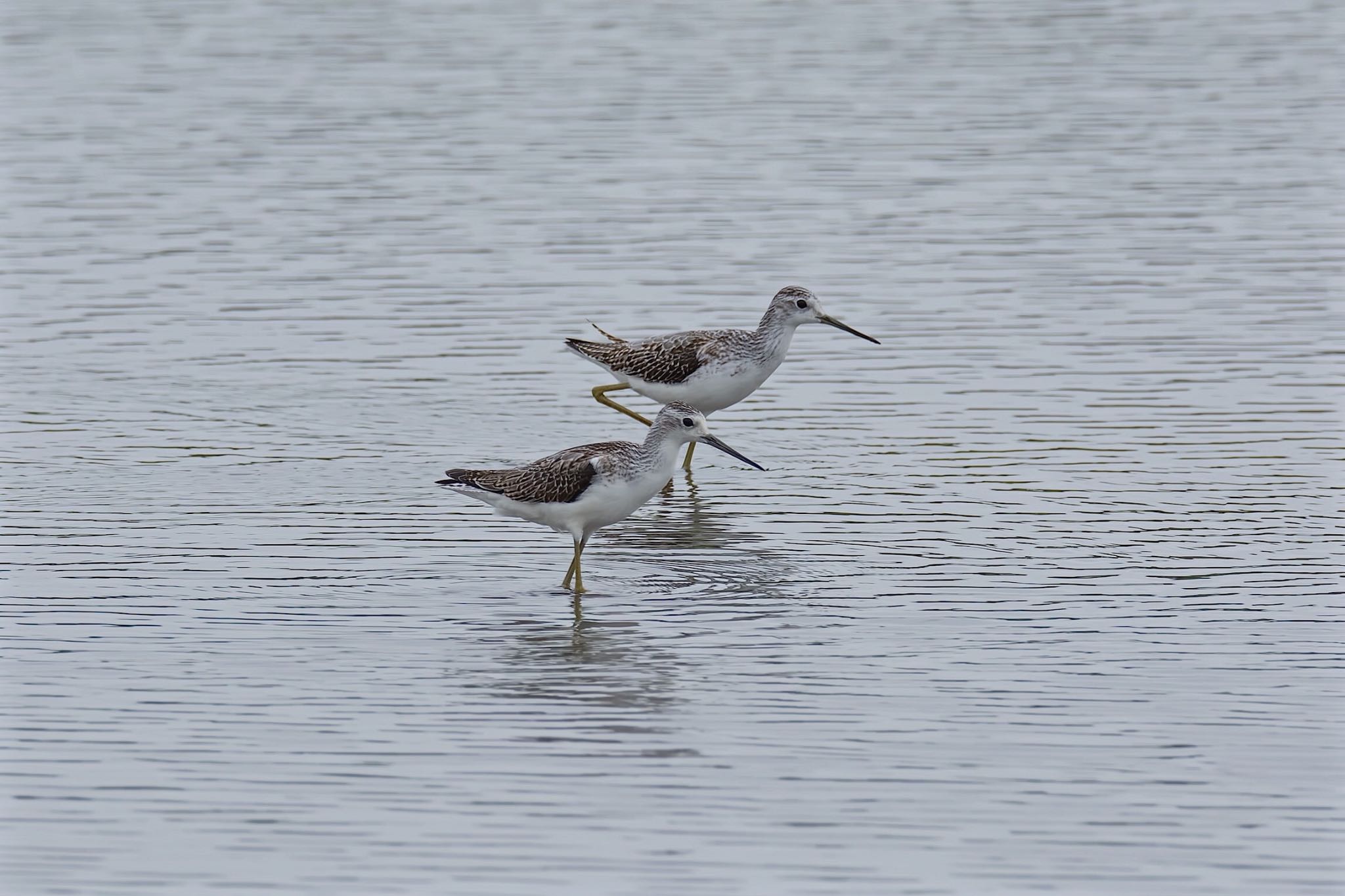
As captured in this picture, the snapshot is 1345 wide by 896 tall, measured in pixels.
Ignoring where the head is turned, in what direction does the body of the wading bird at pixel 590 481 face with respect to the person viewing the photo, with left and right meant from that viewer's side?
facing to the right of the viewer

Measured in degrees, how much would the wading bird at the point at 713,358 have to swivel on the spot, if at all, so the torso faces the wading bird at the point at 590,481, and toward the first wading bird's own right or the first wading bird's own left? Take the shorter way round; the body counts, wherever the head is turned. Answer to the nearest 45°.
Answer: approximately 90° to the first wading bird's own right

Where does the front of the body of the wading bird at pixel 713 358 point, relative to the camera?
to the viewer's right

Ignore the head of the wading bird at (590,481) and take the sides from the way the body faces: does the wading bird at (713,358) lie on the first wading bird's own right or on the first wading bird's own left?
on the first wading bird's own left

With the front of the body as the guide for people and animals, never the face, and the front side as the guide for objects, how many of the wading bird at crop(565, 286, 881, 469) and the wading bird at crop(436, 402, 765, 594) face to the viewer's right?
2
